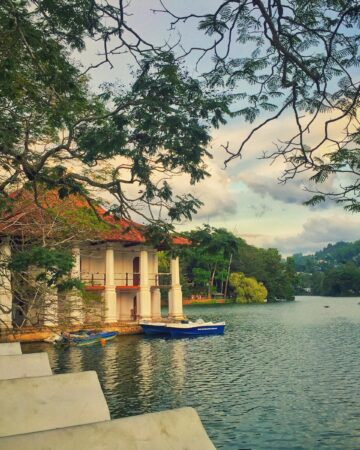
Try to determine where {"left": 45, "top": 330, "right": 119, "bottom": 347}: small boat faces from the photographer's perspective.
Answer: facing to the right of the viewer

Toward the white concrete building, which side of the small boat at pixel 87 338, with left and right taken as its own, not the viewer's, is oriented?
left

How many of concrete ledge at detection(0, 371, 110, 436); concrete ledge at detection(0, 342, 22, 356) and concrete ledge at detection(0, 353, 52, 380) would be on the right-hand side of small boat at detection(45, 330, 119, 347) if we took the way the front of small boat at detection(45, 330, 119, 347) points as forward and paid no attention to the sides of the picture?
3

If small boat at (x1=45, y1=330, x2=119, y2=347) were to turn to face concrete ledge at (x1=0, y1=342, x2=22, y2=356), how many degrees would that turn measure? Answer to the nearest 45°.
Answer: approximately 90° to its right

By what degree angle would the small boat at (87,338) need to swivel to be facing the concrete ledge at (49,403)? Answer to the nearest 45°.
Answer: approximately 90° to its right

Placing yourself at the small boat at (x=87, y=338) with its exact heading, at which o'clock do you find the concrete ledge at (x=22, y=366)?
The concrete ledge is roughly at 3 o'clock from the small boat.

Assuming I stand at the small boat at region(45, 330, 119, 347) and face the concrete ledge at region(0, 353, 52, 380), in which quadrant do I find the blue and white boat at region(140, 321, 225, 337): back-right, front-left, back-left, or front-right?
back-left
